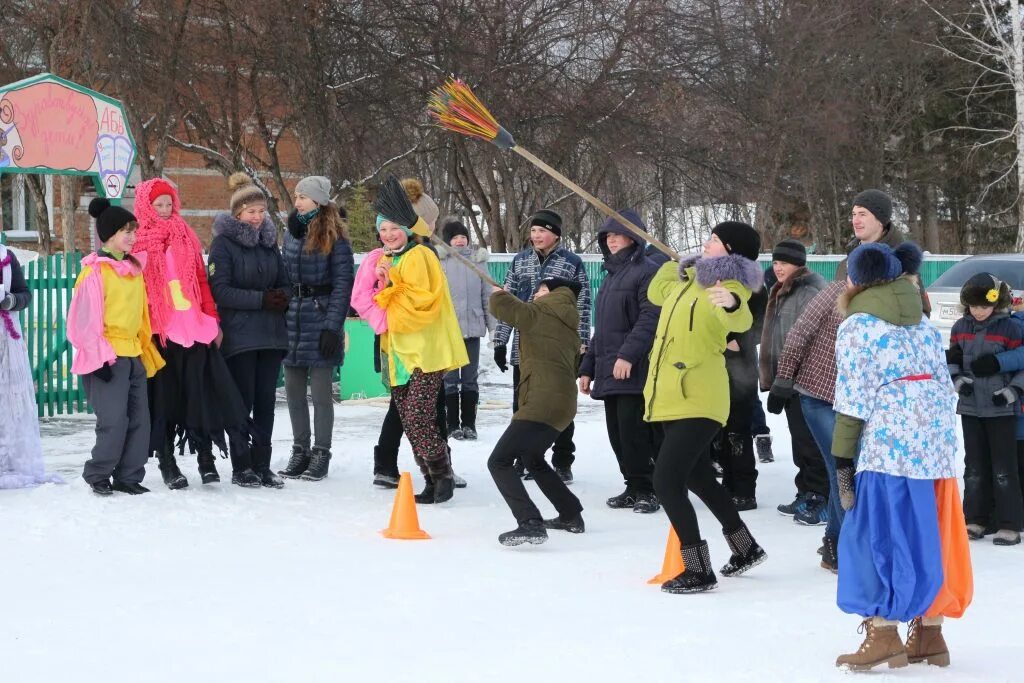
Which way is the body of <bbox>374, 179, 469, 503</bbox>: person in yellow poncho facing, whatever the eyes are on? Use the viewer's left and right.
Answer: facing the viewer and to the left of the viewer

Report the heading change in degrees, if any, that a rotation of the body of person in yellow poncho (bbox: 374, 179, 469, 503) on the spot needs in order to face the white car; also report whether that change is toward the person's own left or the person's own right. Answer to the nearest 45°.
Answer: approximately 180°

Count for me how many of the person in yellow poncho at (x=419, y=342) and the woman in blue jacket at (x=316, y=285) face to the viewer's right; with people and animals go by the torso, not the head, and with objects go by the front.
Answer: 0

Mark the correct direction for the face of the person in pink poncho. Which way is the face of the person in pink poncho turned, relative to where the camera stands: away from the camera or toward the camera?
toward the camera

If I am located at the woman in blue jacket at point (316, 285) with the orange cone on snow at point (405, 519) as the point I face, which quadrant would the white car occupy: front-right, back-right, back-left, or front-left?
back-left

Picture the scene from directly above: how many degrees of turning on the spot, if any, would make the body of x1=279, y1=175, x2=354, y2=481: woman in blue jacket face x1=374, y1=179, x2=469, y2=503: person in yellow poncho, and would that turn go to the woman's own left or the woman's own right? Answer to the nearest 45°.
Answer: approximately 90° to the woman's own left

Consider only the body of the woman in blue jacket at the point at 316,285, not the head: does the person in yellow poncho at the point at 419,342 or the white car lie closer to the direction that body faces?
the person in yellow poncho

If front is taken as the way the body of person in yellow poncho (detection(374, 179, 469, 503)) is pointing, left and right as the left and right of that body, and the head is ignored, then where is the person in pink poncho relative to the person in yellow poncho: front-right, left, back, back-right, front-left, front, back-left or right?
front-right

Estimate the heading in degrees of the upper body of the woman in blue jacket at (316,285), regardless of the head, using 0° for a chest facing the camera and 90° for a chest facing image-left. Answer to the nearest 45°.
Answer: approximately 45°

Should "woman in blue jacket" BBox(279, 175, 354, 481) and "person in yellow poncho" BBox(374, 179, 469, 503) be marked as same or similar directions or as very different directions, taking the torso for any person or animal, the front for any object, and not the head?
same or similar directions

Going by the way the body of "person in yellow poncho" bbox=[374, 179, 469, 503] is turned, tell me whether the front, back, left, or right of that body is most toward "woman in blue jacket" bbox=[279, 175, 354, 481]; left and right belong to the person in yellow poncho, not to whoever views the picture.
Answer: right
